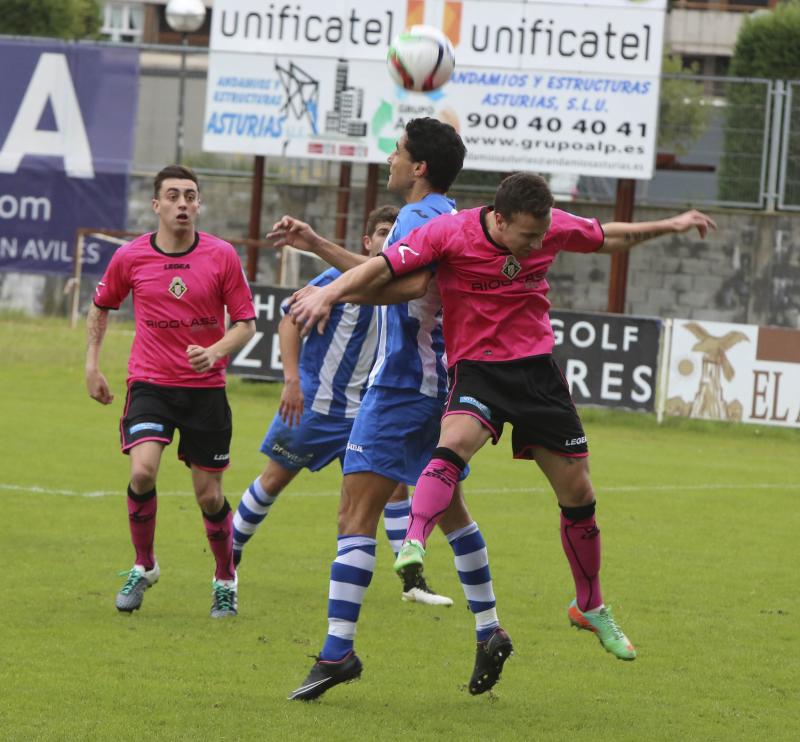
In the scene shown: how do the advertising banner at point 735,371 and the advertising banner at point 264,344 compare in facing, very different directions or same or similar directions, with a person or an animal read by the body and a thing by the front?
same or similar directions

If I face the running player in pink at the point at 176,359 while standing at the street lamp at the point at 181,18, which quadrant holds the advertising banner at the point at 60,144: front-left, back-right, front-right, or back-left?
front-right

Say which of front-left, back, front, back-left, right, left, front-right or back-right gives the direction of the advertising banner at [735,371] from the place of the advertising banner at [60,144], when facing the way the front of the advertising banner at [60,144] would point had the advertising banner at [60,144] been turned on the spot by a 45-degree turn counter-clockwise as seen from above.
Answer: front

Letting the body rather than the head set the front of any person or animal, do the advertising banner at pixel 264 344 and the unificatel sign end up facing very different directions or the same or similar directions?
same or similar directions

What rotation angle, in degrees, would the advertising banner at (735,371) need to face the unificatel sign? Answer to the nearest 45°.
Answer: approximately 135° to its right

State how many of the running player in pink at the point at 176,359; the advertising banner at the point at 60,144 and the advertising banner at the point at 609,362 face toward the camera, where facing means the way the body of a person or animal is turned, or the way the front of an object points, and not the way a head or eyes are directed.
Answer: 3

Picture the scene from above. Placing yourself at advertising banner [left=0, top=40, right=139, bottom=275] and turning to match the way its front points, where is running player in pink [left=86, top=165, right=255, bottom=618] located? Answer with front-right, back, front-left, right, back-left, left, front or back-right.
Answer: front

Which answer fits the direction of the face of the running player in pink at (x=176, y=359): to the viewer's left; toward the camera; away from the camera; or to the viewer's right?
toward the camera

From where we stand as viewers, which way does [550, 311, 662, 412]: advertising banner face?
facing the viewer

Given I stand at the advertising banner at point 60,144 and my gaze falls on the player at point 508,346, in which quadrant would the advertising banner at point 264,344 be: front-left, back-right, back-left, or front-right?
front-left

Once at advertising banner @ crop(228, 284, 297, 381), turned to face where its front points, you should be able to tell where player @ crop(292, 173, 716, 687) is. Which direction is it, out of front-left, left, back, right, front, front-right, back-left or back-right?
front

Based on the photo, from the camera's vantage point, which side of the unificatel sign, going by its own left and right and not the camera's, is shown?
front

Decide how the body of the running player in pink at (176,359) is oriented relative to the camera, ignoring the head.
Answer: toward the camera

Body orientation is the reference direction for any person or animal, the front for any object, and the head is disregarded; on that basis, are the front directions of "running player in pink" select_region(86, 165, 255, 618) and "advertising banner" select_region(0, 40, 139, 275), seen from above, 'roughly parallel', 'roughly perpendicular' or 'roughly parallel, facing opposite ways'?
roughly parallel

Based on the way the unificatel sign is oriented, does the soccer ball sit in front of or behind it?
in front

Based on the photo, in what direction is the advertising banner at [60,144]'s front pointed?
toward the camera

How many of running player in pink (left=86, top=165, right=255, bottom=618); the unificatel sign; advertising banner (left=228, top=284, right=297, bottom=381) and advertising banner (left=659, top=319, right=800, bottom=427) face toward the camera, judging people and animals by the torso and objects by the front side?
4

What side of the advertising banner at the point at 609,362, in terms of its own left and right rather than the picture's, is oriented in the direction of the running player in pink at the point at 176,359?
front
